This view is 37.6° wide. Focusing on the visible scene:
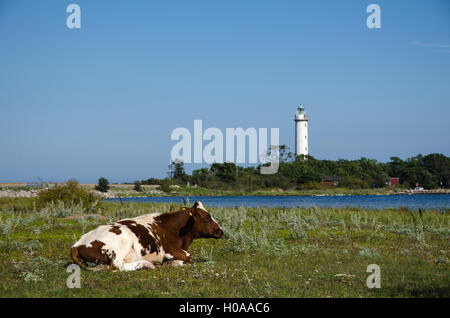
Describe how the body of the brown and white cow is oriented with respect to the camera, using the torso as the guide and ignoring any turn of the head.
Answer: to the viewer's right
